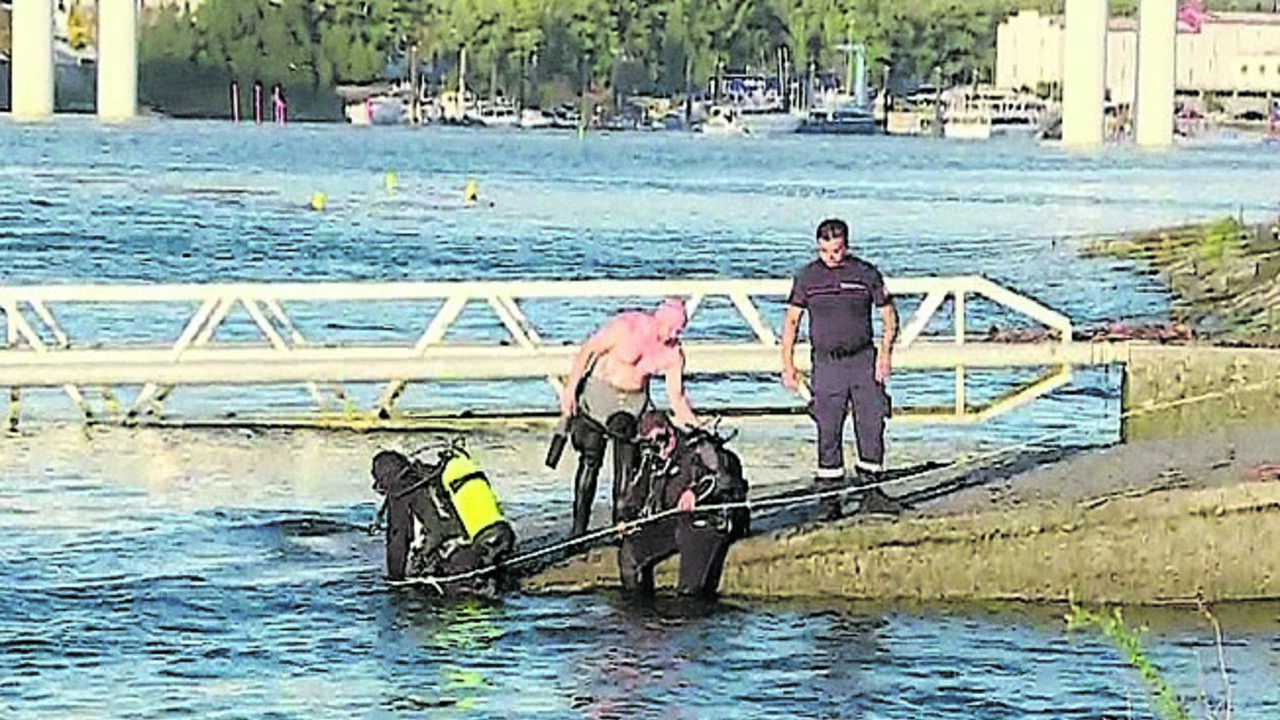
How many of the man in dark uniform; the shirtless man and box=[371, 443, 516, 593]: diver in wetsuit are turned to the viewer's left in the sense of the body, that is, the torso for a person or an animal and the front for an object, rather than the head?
1

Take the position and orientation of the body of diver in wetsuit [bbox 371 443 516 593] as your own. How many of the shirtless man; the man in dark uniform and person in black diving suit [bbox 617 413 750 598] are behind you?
3

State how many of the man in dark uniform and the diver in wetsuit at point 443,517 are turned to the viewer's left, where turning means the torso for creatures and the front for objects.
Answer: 1

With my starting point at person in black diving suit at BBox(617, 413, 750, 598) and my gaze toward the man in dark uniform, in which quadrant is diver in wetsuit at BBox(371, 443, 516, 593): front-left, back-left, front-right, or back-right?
back-left

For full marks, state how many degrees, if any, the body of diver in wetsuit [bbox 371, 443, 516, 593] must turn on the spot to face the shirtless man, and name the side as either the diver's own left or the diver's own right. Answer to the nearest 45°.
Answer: approximately 180°

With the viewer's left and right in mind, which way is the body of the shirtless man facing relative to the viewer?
facing the viewer and to the right of the viewer

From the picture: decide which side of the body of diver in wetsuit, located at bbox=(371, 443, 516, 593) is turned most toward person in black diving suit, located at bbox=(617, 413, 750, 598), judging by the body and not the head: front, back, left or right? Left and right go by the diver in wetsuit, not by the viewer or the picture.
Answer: back

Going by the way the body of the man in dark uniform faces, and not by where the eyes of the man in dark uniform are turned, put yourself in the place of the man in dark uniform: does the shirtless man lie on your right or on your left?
on your right

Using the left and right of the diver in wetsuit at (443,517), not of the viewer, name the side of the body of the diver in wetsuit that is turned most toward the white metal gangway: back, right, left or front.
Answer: right

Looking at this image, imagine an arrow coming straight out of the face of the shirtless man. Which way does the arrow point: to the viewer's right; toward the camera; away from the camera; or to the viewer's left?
to the viewer's right

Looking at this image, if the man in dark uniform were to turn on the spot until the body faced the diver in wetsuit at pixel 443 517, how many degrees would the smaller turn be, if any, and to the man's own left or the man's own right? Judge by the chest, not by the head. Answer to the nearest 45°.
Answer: approximately 90° to the man's own right

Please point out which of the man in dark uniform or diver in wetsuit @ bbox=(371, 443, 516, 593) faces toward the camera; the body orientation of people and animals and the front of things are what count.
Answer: the man in dark uniform

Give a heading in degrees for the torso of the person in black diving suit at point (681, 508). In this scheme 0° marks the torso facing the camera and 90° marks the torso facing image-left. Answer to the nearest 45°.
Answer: approximately 45°

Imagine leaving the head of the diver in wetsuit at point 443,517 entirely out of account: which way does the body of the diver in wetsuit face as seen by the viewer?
to the viewer's left

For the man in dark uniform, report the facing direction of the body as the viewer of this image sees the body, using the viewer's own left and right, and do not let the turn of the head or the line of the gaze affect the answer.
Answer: facing the viewer

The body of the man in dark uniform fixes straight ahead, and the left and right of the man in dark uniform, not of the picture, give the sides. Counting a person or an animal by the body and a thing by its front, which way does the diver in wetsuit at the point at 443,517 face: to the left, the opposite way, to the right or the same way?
to the right
